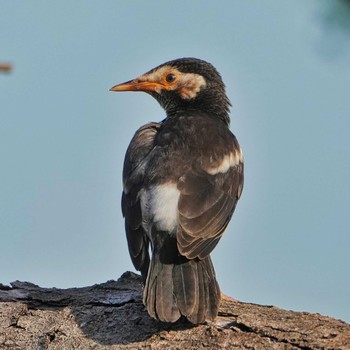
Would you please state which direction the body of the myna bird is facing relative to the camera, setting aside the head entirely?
away from the camera
